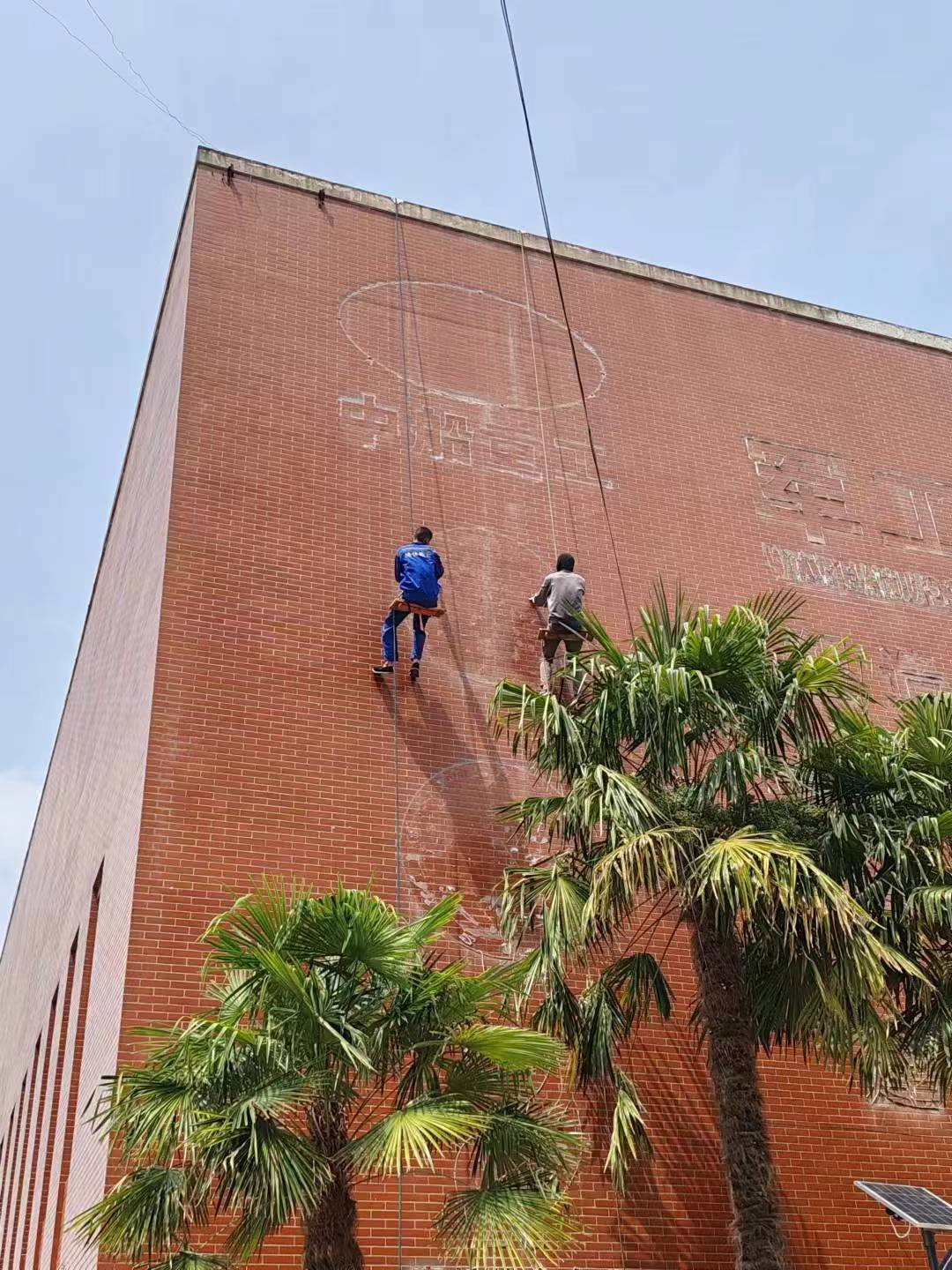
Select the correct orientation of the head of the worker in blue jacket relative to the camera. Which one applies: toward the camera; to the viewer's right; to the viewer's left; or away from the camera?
away from the camera

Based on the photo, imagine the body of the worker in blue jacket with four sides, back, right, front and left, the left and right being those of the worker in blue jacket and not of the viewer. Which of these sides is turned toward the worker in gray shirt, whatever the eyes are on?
right

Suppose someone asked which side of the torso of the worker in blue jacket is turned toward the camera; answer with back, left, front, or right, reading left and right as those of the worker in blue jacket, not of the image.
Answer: back

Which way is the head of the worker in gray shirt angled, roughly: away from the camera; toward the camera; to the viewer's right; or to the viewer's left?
away from the camera

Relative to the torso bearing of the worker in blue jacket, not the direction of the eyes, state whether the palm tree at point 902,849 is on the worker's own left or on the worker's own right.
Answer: on the worker's own right
